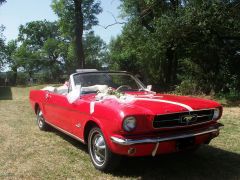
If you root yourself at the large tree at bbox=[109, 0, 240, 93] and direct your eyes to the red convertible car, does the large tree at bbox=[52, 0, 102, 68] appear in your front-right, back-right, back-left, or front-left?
back-right

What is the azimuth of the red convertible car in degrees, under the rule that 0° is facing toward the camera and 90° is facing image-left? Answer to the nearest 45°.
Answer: approximately 315°

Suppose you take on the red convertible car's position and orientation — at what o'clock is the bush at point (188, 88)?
The bush is roughly at 8 o'clock from the red convertible car.

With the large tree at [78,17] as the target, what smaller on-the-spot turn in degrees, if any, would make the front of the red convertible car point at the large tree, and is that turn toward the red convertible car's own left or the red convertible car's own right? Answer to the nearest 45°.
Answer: approximately 135° to the red convertible car's own left

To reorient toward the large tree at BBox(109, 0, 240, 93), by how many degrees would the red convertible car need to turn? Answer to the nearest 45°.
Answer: approximately 135° to its left

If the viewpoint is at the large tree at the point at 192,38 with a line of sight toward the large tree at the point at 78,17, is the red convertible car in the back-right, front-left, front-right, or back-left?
back-left
